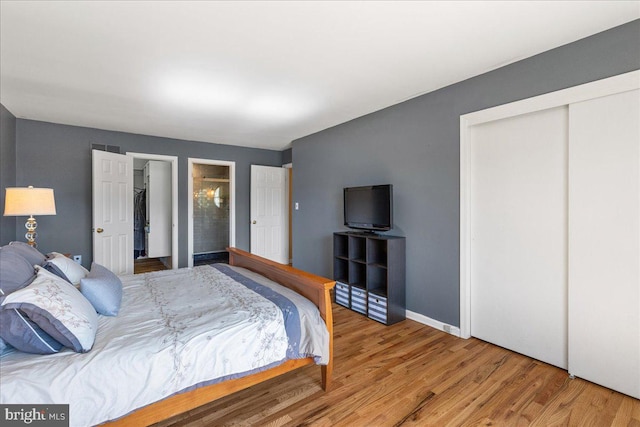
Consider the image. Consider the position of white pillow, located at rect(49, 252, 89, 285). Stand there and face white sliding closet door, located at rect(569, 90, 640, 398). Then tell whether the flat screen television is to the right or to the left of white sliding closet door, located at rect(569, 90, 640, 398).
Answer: left

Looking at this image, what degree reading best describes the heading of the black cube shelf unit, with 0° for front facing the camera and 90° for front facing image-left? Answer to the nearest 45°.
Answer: approximately 45°

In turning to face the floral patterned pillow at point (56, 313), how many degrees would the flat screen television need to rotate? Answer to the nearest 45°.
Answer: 0° — it already faces it

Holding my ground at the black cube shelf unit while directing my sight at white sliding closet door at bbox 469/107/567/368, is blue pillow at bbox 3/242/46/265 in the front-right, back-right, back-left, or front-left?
back-right

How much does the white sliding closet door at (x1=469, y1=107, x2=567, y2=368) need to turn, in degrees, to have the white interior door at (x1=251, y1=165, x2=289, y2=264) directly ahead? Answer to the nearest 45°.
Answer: approximately 45° to its right

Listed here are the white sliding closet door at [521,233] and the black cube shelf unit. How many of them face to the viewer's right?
0

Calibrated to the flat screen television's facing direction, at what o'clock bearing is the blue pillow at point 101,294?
The blue pillow is roughly at 12 o'clock from the flat screen television.

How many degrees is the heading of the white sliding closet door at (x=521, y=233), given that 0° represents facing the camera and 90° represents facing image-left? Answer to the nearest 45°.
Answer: approximately 45°

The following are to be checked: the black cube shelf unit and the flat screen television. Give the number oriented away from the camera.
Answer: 0

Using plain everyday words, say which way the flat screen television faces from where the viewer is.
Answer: facing the viewer and to the left of the viewer

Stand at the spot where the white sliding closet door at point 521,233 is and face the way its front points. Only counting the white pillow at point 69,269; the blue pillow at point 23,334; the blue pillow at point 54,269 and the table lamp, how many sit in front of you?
4

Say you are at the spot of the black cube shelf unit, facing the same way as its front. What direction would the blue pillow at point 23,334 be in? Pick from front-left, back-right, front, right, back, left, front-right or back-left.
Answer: front

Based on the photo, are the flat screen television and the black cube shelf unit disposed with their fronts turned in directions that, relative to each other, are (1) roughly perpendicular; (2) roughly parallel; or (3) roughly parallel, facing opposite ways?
roughly parallel

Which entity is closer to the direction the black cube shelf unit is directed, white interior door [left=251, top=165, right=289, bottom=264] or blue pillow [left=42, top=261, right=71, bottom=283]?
the blue pillow

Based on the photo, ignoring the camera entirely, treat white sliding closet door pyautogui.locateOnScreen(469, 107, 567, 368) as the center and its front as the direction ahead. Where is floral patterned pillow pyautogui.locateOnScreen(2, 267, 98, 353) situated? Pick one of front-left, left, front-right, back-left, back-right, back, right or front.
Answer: front

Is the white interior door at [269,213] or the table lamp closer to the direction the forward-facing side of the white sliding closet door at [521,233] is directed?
the table lamp

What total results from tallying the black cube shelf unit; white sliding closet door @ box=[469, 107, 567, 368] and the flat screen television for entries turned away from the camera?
0

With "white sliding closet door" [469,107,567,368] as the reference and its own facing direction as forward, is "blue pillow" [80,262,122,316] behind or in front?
in front

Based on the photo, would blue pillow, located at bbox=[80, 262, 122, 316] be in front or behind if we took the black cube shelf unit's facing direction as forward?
in front
